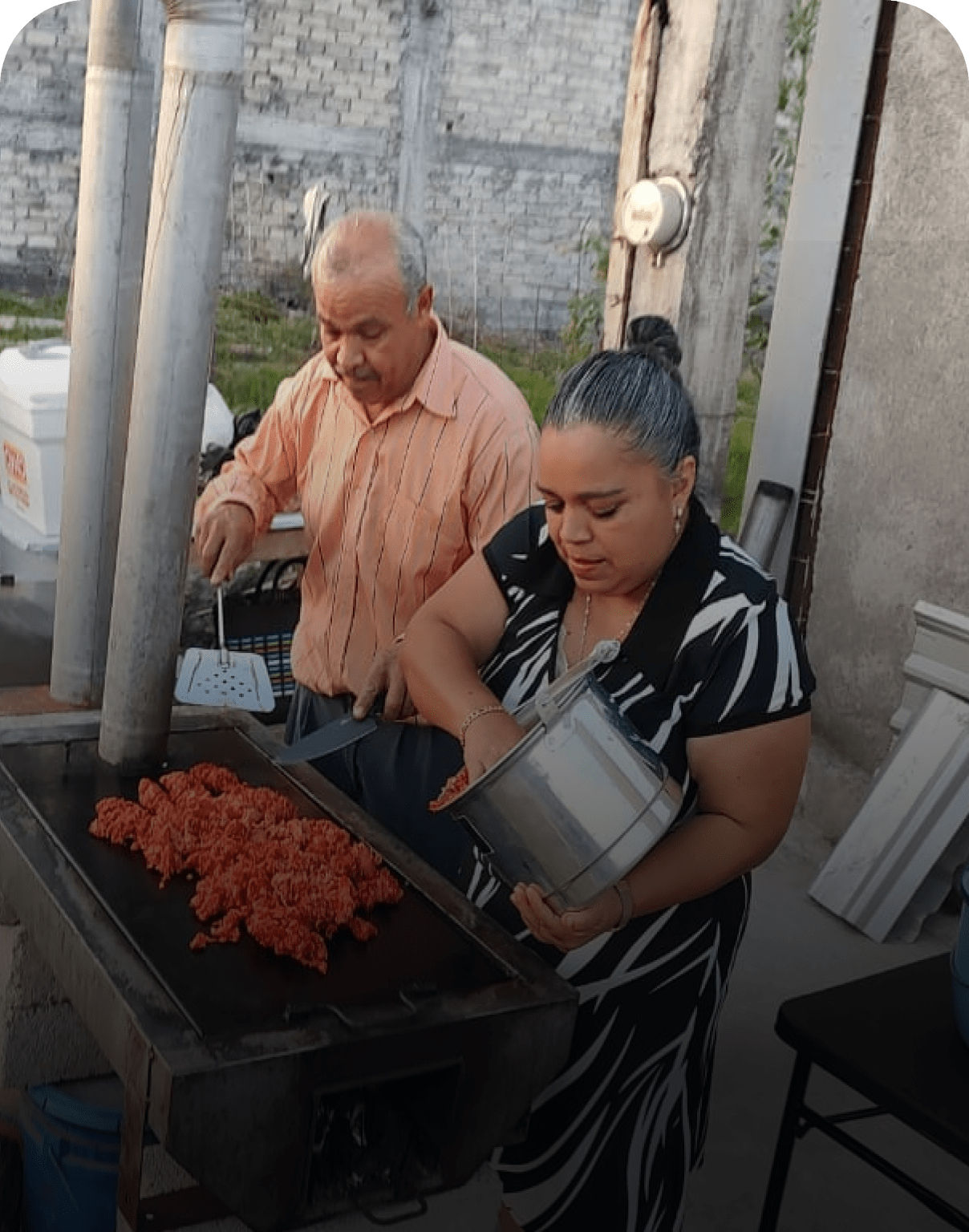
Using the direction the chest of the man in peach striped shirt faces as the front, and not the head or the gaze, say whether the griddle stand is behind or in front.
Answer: in front

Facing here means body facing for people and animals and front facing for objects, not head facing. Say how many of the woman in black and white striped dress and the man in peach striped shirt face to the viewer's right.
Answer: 0

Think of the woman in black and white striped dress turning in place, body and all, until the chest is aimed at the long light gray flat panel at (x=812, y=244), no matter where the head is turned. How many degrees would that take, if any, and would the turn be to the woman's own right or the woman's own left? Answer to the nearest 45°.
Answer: approximately 135° to the woman's own right

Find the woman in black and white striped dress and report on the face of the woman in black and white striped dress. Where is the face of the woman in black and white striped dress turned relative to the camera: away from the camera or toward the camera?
toward the camera

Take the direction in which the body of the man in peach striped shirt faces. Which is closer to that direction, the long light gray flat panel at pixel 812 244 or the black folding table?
the black folding table

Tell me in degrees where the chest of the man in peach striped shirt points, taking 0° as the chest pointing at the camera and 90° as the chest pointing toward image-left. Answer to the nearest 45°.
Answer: approximately 45°

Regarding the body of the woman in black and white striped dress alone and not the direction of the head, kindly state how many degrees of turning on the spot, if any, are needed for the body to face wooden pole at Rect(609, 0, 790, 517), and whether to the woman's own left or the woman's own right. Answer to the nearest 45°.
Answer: approximately 135° to the woman's own right

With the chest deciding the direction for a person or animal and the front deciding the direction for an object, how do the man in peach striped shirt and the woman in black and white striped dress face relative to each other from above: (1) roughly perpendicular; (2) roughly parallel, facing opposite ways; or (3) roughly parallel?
roughly parallel

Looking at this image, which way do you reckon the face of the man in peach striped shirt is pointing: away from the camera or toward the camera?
toward the camera
